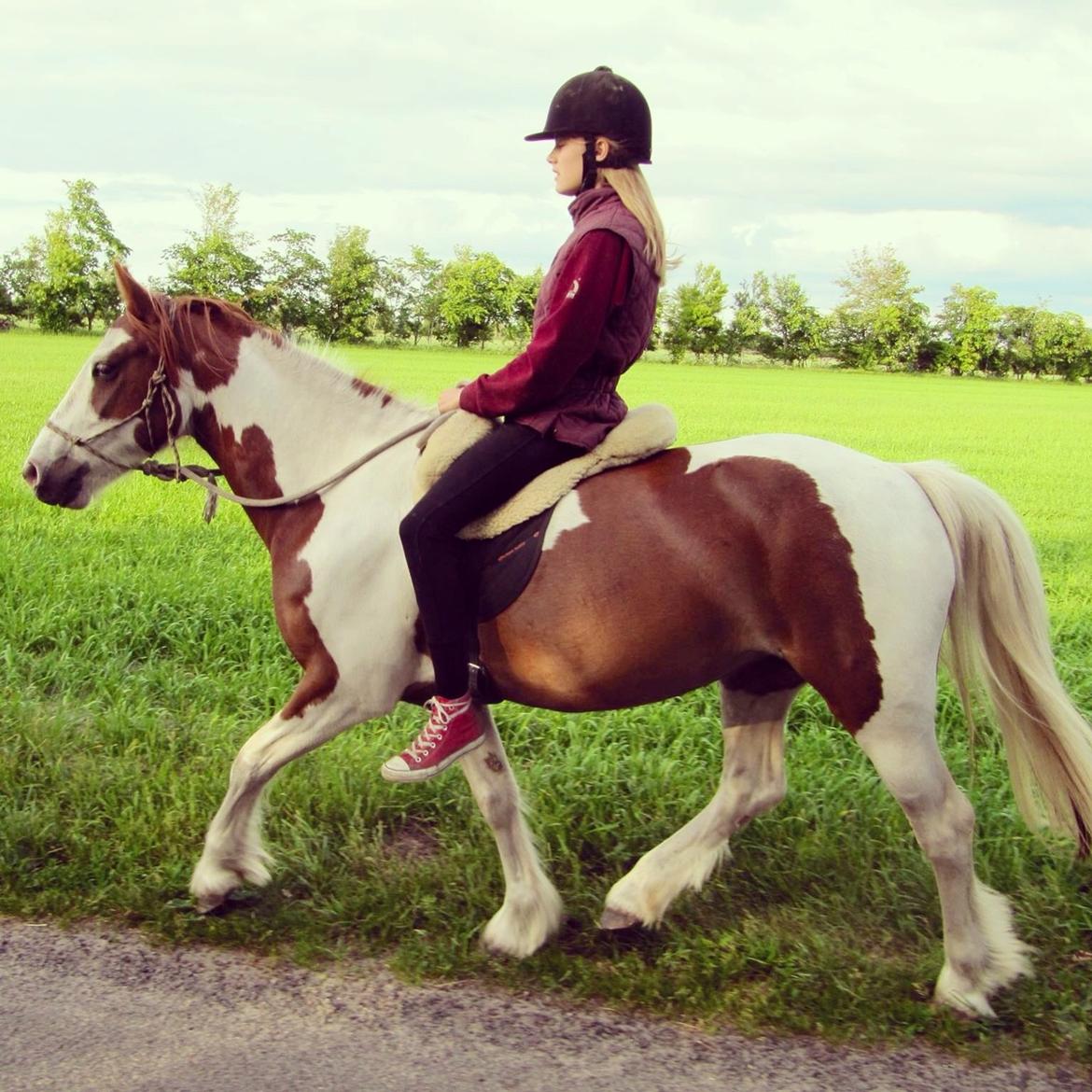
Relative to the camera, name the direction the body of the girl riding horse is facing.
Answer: to the viewer's left

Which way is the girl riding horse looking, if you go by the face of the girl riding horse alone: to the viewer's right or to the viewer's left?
to the viewer's left

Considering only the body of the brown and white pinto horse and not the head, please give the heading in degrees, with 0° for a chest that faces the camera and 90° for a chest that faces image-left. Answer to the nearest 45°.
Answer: approximately 90°
